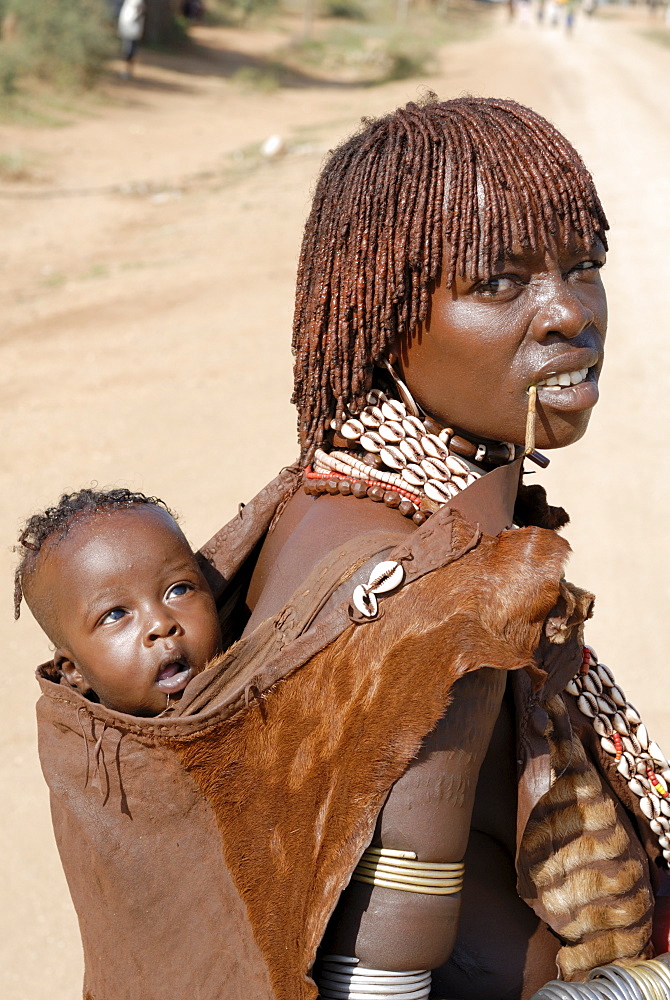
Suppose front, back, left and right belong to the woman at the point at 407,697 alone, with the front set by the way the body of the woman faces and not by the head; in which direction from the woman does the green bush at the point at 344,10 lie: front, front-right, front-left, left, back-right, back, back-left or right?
left

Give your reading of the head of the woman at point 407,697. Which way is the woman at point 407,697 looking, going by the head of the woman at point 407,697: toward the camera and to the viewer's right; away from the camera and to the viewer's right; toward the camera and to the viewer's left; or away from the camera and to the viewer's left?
toward the camera and to the viewer's right

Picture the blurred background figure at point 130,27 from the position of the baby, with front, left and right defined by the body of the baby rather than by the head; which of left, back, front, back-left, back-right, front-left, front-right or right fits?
back-left

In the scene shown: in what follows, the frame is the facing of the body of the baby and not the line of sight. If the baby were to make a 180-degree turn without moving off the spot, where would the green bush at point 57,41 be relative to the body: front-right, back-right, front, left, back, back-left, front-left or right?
front-right

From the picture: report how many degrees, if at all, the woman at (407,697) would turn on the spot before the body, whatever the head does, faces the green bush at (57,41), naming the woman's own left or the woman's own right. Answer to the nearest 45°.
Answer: approximately 90° to the woman's own left

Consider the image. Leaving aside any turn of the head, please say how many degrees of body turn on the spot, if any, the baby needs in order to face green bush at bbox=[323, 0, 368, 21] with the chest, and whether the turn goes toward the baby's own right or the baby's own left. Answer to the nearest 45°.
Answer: approximately 135° to the baby's own left

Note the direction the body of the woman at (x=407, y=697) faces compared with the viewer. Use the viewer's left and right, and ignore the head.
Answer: facing to the right of the viewer
